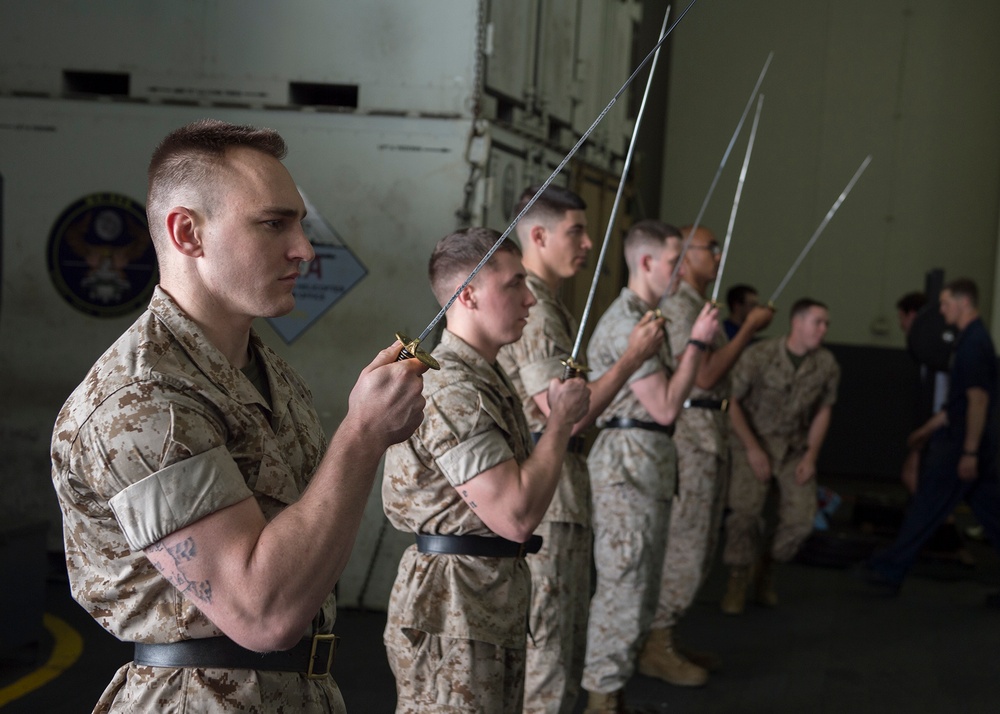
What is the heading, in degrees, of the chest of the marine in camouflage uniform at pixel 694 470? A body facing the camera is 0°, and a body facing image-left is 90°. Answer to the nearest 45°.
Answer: approximately 270°

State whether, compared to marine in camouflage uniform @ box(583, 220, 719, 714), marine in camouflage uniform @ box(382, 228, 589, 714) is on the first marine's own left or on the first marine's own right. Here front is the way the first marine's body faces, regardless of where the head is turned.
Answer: on the first marine's own right

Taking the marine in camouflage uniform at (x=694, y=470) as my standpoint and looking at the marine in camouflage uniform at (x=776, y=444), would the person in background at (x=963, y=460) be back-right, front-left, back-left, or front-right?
front-right

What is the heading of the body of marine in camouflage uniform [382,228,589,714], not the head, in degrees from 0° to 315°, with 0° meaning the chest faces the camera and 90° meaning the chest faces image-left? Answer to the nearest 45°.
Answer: approximately 270°

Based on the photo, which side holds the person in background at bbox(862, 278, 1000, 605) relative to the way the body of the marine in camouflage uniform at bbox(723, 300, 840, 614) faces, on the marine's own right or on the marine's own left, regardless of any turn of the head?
on the marine's own left

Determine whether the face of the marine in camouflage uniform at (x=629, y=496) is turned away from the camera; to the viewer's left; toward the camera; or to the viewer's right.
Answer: to the viewer's right

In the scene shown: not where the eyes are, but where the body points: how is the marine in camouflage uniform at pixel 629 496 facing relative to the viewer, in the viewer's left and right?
facing to the right of the viewer

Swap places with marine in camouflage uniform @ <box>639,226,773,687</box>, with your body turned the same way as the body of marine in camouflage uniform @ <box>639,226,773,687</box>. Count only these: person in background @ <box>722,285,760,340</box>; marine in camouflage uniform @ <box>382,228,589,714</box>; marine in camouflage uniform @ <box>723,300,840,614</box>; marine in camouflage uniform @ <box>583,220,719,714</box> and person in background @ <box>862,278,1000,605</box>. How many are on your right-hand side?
2

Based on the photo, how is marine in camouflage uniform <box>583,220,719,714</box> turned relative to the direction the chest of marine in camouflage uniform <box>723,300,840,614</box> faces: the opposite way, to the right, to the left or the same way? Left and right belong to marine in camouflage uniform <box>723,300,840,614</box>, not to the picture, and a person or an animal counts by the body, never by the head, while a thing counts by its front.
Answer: to the left

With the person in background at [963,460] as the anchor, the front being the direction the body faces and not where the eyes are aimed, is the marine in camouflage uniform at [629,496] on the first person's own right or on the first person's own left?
on the first person's own left

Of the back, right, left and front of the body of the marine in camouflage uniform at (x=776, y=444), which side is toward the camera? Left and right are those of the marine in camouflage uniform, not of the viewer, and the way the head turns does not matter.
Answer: front

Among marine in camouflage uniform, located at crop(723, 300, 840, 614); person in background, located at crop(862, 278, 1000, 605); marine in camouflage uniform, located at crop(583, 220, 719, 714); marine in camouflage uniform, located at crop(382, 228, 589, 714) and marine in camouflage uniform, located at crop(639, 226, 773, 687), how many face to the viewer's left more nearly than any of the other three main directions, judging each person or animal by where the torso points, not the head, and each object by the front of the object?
1

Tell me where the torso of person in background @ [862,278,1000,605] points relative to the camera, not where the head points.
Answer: to the viewer's left

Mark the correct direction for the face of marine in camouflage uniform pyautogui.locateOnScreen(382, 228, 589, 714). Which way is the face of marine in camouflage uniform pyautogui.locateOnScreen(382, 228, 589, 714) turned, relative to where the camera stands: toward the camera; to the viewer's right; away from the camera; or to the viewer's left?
to the viewer's right
